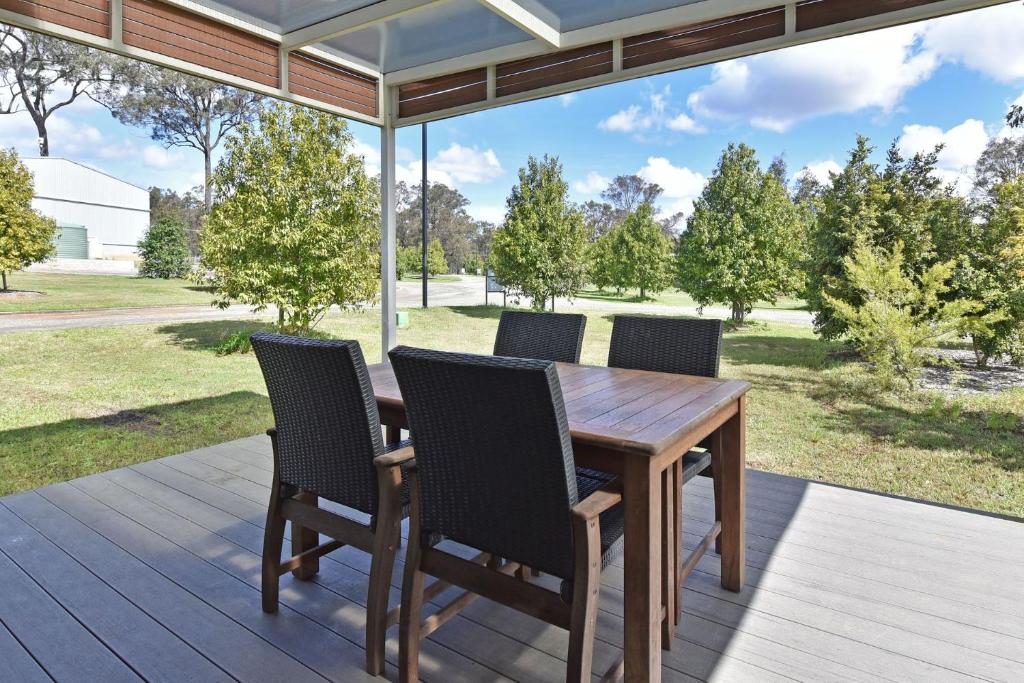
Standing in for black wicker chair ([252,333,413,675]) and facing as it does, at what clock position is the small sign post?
The small sign post is roughly at 11 o'clock from the black wicker chair.

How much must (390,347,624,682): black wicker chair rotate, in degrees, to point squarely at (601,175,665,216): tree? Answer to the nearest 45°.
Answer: approximately 45° to its left

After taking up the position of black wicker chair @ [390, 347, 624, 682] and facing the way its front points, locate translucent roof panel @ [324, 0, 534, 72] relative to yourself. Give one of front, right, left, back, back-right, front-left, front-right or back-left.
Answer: front-left

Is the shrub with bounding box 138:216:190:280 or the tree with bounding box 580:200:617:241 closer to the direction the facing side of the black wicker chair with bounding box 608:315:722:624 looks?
the shrub

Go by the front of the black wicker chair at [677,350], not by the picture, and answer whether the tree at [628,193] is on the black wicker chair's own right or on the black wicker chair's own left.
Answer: on the black wicker chair's own right

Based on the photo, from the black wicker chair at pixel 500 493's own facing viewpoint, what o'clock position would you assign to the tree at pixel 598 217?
The tree is roughly at 11 o'clock from the black wicker chair.

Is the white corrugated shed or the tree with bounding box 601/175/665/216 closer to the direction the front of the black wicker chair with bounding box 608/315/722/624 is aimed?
the white corrugated shed

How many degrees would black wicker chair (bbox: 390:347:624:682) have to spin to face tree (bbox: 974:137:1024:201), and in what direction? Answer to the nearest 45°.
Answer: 0° — it already faces it

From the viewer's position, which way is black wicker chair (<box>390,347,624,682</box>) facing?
facing away from the viewer and to the right of the viewer

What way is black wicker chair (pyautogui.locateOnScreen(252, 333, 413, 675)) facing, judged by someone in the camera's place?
facing away from the viewer and to the right of the viewer

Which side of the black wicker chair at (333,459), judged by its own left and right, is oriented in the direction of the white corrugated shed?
left

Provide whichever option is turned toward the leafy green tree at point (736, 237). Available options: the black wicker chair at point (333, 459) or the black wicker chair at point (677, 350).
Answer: the black wicker chair at point (333, 459)
